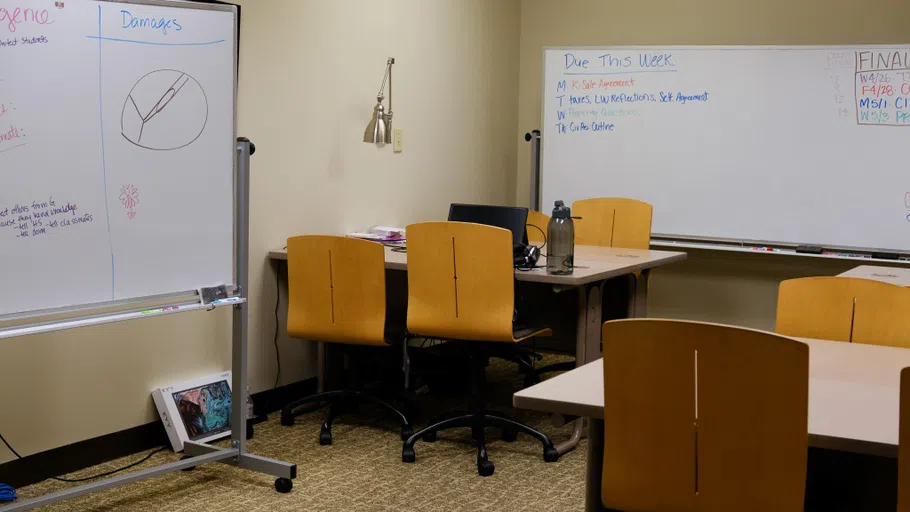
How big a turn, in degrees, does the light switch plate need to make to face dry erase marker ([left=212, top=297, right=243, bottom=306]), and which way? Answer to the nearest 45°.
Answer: approximately 45° to its right

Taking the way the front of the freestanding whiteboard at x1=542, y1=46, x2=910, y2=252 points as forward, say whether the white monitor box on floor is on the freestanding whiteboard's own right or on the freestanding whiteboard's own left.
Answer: on the freestanding whiteboard's own right

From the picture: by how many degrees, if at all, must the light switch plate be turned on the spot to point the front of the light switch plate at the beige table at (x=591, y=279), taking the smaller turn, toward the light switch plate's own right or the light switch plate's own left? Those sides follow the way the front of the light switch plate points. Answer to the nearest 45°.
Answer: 0° — it already faces it

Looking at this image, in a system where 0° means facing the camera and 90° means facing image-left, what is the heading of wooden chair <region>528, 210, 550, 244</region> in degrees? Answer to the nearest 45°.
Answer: approximately 45°

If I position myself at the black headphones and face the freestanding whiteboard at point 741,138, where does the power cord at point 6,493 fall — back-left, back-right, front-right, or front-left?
back-left

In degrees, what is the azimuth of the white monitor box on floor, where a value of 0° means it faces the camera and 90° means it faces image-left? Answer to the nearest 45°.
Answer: approximately 315°
